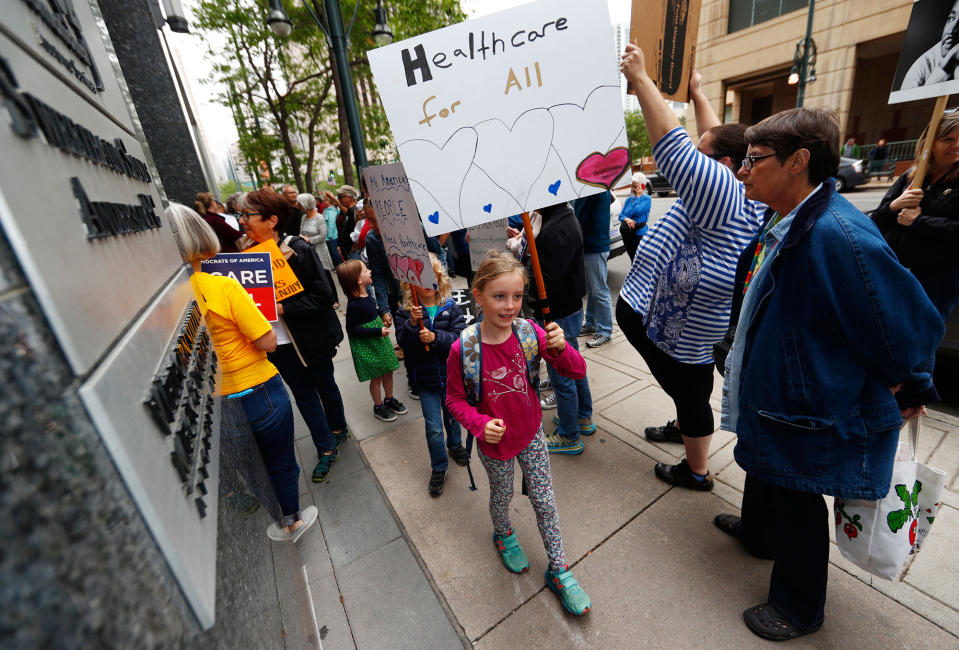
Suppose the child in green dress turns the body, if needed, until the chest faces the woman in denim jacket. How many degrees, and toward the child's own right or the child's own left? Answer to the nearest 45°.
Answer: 0° — they already face them

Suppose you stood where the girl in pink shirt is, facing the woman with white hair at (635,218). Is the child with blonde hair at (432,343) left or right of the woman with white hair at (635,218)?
left

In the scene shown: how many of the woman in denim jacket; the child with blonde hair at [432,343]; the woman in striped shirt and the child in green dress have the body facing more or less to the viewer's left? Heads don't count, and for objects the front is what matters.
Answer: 2

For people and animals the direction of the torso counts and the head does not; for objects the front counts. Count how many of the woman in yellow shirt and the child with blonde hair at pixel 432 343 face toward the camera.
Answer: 1

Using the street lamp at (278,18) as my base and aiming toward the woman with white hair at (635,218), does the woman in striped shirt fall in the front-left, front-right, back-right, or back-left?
front-right

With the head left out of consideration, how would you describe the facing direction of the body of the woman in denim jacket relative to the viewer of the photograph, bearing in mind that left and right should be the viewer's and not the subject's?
facing to the left of the viewer

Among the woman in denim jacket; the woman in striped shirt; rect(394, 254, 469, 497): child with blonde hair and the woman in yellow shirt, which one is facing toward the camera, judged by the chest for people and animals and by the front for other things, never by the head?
the child with blonde hair

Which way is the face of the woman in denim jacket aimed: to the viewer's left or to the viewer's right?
to the viewer's left

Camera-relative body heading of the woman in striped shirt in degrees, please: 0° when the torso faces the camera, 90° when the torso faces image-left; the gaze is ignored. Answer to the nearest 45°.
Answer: approximately 90°

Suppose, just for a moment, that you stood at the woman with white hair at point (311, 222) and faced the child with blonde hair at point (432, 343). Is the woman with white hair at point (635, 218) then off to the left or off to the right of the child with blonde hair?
left

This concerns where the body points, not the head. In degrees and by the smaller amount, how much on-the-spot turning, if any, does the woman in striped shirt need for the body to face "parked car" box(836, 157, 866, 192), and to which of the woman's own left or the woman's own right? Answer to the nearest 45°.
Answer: approximately 90° to the woman's own right

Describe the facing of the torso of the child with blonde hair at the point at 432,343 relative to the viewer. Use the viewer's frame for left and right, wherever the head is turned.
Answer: facing the viewer
